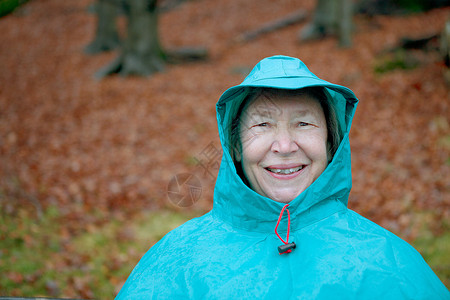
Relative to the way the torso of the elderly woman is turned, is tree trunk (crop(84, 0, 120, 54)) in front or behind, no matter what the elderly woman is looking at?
behind

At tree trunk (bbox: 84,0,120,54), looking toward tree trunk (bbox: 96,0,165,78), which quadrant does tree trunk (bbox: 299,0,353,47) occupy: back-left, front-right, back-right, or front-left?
front-left

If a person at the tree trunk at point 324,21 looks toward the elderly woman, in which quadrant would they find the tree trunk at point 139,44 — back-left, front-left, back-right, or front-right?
front-right

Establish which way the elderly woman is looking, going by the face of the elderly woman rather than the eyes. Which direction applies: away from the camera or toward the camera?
toward the camera

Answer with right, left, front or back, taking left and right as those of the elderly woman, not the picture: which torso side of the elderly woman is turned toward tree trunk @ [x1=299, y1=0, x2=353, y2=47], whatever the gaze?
back

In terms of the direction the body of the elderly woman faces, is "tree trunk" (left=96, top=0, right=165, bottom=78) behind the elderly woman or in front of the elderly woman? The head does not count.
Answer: behind

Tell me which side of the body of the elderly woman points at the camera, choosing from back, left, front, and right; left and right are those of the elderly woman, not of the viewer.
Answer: front
